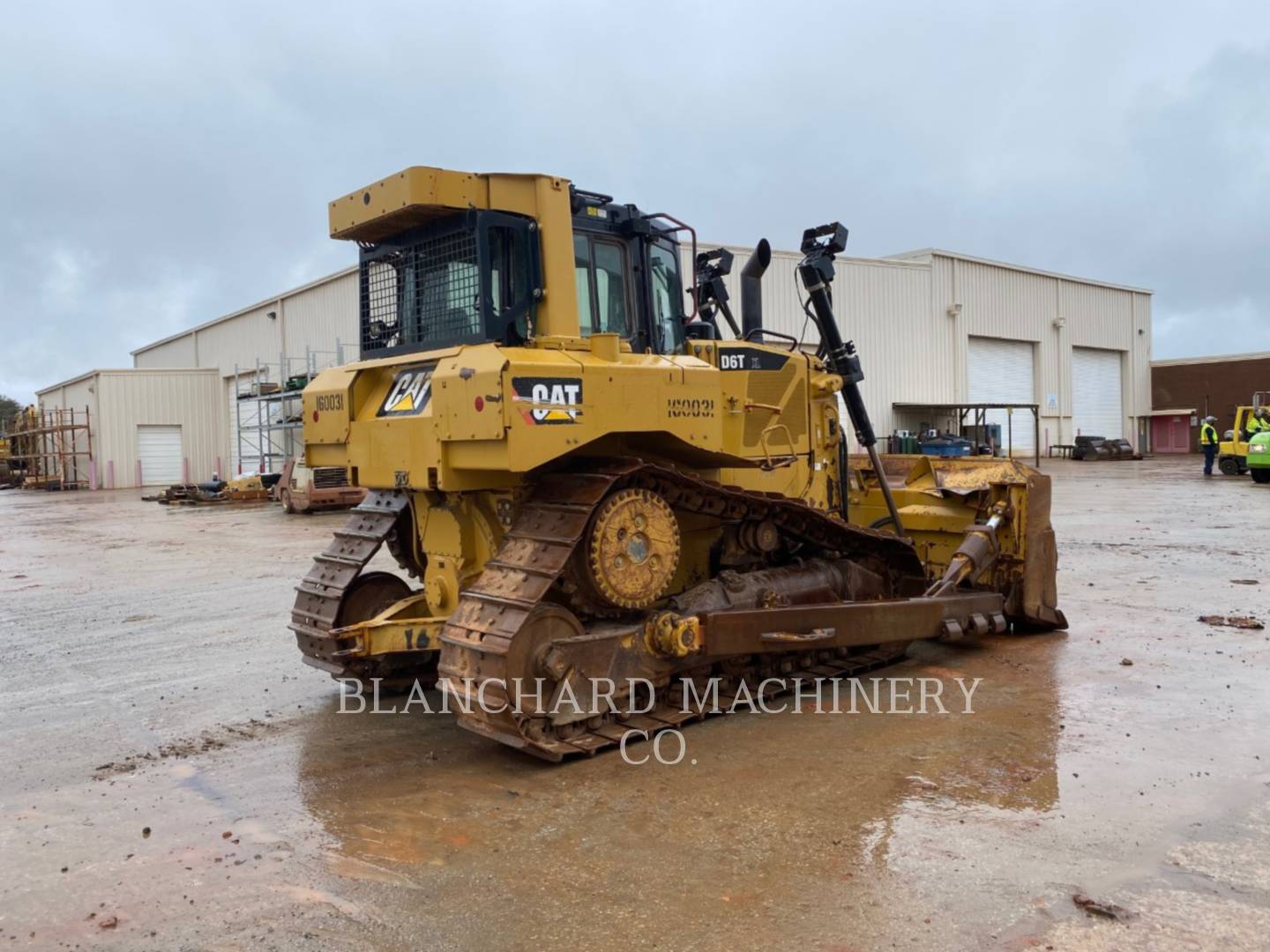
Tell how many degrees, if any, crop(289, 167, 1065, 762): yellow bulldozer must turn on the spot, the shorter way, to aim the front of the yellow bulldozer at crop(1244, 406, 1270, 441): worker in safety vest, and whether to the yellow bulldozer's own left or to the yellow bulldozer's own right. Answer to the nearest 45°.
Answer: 0° — it already faces them

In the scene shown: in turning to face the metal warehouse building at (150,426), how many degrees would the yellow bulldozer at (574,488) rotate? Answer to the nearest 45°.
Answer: approximately 90° to its left

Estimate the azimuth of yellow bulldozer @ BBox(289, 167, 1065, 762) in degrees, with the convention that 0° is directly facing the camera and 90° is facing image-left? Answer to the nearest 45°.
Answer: approximately 225°

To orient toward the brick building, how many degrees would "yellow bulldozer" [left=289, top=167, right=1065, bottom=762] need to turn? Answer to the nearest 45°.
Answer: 0° — it already faces it

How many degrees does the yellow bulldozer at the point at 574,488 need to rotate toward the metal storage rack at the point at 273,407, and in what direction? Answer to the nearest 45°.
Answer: approximately 90° to its left

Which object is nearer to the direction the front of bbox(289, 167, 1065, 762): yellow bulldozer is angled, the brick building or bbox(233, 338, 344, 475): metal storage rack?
the brick building

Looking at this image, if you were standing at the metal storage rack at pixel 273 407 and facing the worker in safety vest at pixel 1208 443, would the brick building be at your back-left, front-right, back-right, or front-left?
front-left

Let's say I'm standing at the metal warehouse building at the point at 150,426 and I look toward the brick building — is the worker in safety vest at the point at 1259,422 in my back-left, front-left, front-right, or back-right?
front-right

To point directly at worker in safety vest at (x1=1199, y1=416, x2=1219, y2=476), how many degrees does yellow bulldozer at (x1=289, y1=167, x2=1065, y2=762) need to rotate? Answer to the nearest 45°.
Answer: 0° — it already faces them

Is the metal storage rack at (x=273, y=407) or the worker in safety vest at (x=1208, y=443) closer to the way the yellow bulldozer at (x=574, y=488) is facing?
the worker in safety vest

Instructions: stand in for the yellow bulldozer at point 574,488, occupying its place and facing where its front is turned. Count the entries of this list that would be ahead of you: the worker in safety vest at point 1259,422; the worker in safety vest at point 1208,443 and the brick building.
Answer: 3

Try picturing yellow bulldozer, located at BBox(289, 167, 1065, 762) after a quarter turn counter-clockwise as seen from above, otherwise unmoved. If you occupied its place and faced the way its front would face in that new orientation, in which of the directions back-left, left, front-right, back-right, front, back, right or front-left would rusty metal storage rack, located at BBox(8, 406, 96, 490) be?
front

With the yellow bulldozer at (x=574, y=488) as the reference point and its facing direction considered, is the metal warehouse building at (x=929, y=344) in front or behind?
in front
